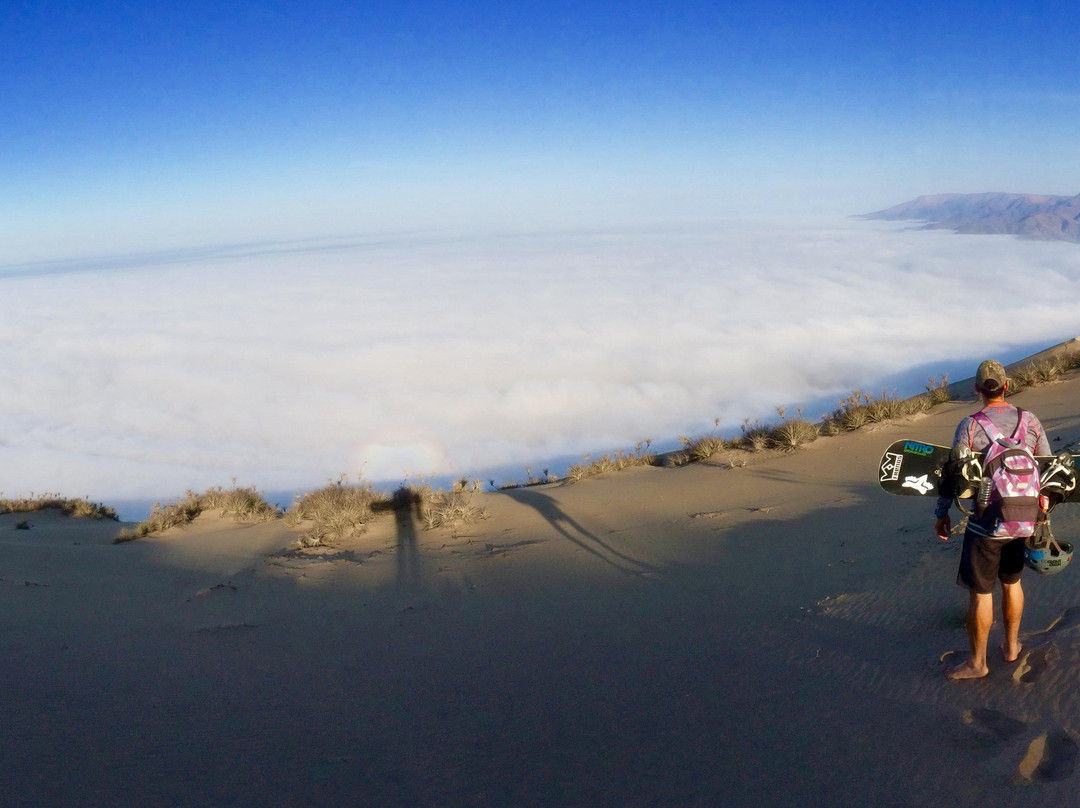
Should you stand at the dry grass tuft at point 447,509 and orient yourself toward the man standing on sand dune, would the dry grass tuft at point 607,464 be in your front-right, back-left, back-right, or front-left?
back-left

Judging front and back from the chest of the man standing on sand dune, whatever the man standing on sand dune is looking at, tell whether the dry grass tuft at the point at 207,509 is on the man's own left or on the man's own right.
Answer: on the man's own left

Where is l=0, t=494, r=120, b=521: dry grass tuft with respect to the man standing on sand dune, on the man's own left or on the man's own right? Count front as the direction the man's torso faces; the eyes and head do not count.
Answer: on the man's own left

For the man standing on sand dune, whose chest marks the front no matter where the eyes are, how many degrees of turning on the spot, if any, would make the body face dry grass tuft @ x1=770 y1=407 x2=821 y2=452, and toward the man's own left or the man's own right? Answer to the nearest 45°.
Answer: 0° — they already face it

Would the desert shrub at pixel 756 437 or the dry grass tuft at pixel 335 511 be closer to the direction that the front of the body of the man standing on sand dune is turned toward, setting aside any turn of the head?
the desert shrub

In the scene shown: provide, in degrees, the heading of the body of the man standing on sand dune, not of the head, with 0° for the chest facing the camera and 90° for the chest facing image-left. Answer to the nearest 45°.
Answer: approximately 180°
